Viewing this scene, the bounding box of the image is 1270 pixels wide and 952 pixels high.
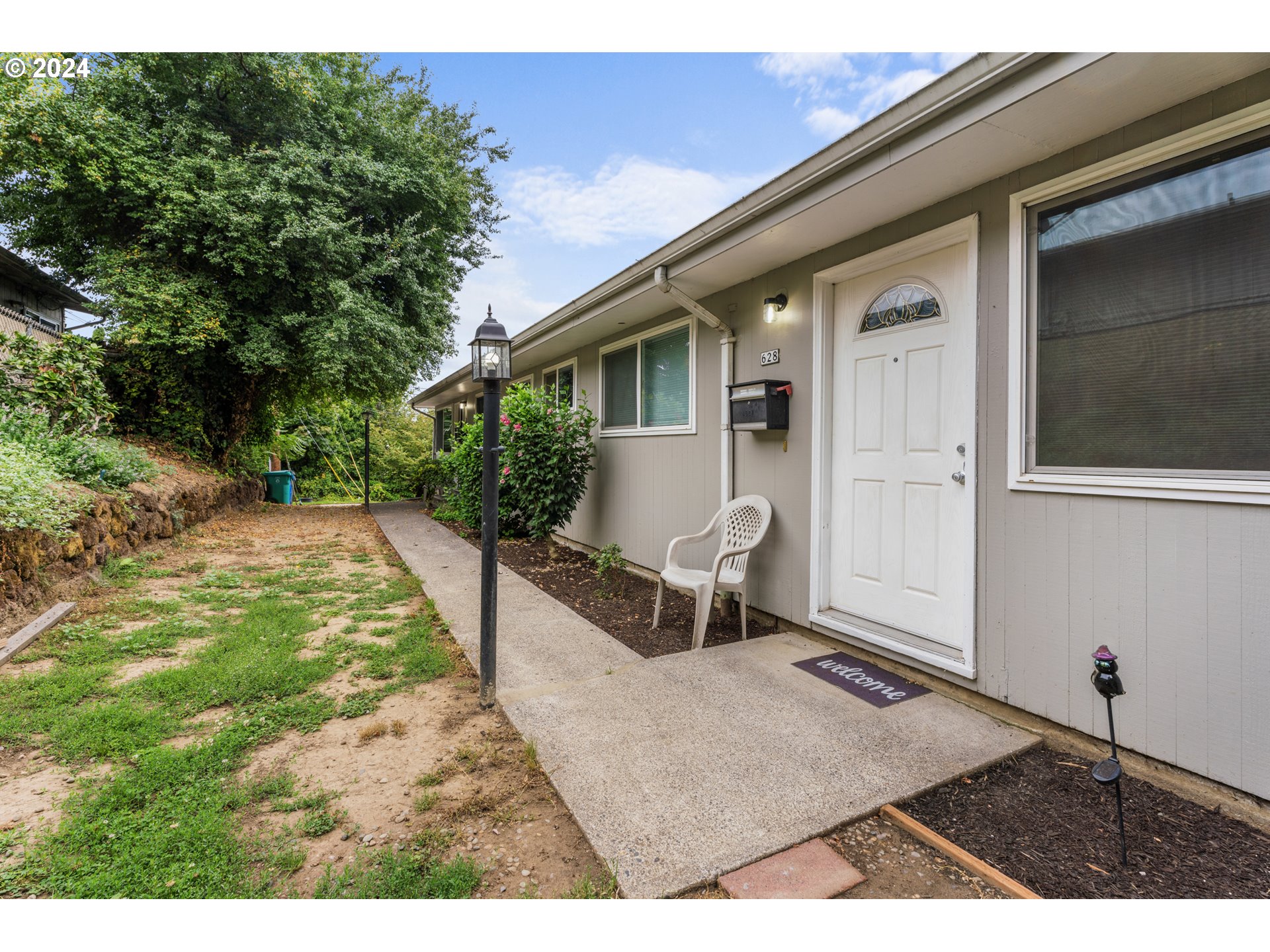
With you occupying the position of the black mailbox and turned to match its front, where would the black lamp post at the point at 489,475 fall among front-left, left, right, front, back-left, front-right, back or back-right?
front

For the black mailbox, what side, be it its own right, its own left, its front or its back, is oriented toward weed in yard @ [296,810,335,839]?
front

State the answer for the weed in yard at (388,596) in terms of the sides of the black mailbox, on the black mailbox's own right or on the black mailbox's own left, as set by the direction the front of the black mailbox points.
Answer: on the black mailbox's own right

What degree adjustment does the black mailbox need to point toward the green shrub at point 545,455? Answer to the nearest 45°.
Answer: approximately 90° to its right

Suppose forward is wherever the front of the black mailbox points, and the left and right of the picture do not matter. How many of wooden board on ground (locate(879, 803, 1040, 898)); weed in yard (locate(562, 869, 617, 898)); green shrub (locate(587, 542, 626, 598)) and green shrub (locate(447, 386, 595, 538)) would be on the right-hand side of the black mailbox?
2

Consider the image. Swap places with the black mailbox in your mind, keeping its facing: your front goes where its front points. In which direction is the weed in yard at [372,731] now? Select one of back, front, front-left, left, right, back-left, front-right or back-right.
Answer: front

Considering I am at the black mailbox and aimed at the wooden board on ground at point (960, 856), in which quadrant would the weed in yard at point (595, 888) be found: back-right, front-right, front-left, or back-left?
front-right

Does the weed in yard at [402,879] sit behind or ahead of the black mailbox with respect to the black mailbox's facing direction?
ahead

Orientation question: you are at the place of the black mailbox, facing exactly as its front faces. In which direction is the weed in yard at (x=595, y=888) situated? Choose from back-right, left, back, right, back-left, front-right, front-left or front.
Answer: front-left

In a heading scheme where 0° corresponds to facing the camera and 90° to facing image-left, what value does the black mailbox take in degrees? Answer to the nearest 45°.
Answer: approximately 45°

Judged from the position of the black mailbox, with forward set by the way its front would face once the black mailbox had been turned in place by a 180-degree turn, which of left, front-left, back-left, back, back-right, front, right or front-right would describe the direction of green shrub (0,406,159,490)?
back-left

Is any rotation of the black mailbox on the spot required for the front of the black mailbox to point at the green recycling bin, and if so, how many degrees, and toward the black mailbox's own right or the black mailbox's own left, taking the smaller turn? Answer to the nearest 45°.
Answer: approximately 90° to the black mailbox's own right

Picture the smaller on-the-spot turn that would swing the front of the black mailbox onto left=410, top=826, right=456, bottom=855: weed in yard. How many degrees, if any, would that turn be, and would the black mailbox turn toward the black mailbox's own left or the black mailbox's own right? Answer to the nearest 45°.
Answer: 0° — it already faces it

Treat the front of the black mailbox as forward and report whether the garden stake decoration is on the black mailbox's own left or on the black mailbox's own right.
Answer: on the black mailbox's own left

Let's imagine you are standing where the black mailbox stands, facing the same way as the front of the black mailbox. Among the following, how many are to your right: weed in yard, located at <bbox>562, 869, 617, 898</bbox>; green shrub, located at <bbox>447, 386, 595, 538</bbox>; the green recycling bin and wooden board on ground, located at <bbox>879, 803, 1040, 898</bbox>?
2
